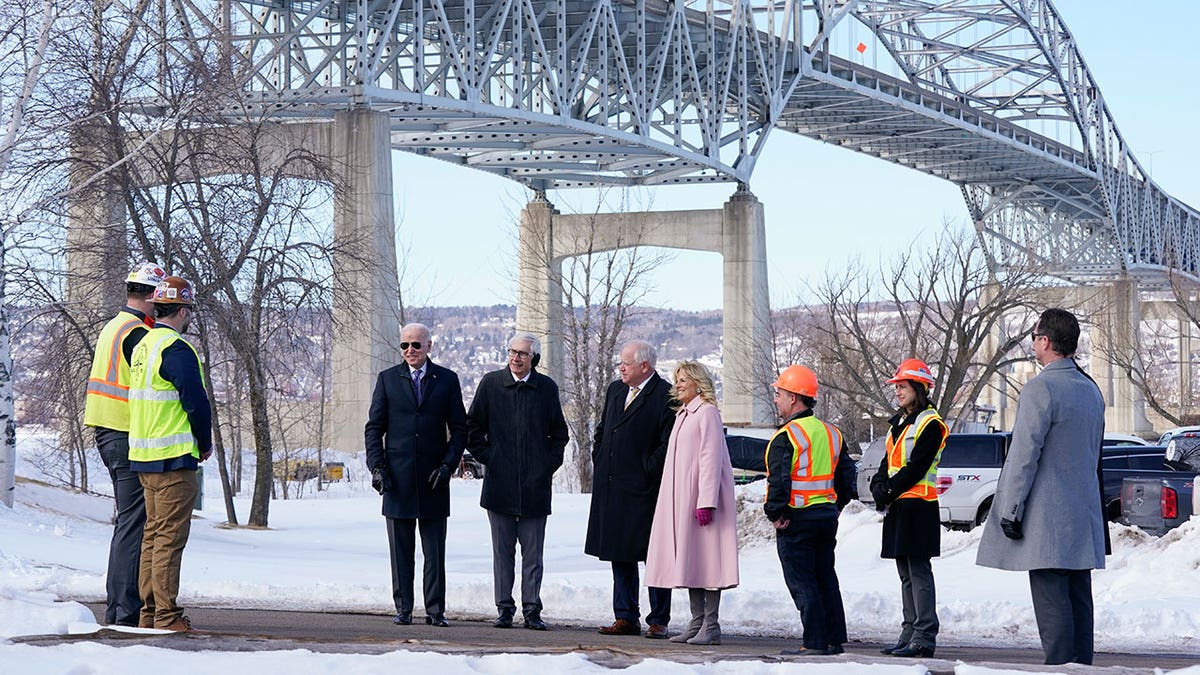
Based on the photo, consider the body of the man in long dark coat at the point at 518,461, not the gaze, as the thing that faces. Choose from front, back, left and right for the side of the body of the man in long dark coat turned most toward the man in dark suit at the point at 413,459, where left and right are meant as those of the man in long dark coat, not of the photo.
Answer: right

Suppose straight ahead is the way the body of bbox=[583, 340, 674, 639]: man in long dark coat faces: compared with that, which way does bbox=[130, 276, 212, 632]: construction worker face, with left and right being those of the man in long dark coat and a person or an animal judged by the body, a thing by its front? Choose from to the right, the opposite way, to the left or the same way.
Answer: the opposite way

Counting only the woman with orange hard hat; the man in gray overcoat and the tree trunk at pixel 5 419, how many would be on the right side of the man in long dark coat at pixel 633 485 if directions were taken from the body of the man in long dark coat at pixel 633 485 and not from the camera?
1

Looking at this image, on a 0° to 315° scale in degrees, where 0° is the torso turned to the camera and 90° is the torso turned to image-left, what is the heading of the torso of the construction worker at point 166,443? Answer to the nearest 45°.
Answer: approximately 225°

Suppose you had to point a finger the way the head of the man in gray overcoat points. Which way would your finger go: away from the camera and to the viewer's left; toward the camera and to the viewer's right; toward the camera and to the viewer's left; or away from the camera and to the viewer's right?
away from the camera and to the viewer's left

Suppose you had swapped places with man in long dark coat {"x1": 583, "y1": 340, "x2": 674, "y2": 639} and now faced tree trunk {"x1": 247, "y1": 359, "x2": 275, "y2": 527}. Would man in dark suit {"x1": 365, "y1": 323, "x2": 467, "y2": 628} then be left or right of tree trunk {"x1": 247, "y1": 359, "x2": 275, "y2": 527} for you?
left

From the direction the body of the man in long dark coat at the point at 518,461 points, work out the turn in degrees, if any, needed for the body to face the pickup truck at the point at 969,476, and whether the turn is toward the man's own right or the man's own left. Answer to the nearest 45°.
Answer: approximately 135° to the man's own left

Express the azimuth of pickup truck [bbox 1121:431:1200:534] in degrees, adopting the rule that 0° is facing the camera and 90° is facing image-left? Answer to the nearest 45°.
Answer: approximately 225°

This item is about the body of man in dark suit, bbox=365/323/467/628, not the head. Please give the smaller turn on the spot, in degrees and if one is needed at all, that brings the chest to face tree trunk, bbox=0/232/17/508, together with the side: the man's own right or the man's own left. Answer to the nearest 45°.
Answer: approximately 135° to the man's own right

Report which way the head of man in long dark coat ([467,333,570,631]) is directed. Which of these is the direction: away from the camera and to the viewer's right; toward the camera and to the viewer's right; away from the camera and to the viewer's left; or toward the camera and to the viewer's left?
toward the camera and to the viewer's left

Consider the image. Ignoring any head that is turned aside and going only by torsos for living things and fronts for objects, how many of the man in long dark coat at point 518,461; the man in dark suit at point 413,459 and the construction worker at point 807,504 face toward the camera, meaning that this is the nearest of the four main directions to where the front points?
2

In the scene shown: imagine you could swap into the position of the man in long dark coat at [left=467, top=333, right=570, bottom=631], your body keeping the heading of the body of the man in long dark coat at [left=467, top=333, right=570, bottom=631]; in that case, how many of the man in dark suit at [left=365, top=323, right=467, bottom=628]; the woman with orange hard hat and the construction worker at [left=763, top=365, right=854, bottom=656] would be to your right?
1

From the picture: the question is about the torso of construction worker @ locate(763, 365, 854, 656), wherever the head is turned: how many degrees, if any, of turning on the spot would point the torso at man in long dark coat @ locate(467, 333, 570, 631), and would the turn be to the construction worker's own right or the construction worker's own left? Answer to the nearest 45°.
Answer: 0° — they already face them

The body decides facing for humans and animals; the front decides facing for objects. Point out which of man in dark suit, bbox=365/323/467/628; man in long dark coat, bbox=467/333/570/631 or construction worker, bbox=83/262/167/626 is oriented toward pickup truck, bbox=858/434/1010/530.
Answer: the construction worker

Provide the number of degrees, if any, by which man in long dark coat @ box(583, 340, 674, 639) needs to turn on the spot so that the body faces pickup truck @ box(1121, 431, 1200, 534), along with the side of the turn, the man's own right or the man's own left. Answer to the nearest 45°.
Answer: approximately 180°
